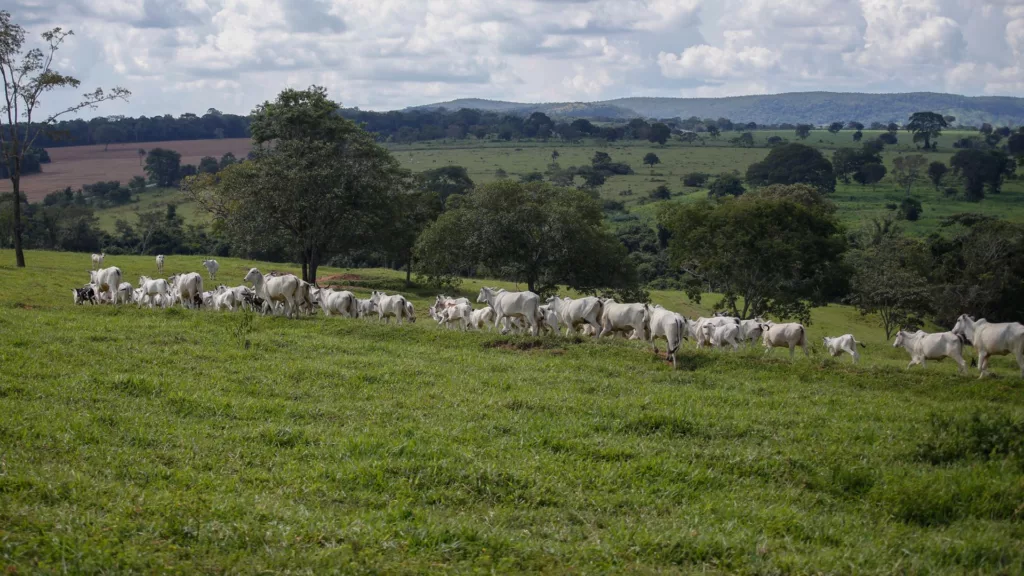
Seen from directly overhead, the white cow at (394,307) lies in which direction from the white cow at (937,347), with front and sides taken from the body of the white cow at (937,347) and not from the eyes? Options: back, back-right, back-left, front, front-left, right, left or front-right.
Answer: front

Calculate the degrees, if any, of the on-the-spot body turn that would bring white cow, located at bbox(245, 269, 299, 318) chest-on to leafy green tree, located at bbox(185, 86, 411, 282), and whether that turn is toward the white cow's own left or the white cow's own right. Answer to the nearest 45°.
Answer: approximately 90° to the white cow's own right

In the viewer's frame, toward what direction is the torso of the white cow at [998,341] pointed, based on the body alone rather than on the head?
to the viewer's left

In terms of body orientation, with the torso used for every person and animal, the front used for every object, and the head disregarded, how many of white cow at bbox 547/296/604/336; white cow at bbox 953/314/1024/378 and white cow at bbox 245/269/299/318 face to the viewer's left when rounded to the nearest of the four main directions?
3

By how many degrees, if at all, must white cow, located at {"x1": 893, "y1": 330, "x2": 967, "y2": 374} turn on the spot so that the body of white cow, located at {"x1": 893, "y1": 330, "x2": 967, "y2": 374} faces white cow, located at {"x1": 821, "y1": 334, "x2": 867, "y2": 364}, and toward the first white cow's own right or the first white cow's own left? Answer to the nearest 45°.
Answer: approximately 45° to the first white cow's own right

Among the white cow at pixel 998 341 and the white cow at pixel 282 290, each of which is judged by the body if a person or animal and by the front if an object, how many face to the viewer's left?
2

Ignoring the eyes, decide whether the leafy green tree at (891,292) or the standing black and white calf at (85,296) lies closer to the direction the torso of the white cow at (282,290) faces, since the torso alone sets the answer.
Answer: the standing black and white calf

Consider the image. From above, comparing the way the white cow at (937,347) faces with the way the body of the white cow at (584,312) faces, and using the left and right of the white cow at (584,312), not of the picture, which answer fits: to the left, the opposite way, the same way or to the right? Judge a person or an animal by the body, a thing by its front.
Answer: the same way

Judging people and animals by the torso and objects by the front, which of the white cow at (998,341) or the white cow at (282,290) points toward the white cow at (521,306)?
the white cow at (998,341)

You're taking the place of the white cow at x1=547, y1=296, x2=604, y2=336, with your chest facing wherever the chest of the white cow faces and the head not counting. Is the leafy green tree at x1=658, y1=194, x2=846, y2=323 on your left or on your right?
on your right

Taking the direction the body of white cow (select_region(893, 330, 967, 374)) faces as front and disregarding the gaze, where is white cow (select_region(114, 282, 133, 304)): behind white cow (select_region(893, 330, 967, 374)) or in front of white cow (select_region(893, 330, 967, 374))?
in front

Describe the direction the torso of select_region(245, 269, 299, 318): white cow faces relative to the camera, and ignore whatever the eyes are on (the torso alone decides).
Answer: to the viewer's left

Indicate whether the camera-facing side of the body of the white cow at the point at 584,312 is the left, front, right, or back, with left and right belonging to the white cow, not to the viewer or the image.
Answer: left

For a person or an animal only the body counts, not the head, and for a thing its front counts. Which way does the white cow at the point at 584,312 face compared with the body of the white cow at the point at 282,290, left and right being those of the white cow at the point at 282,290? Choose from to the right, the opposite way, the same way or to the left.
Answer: the same way

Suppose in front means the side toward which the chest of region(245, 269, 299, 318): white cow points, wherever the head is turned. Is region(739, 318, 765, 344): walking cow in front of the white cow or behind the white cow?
behind

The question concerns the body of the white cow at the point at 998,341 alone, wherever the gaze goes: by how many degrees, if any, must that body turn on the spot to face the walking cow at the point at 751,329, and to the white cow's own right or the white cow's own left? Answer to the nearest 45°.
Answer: approximately 45° to the white cow's own right

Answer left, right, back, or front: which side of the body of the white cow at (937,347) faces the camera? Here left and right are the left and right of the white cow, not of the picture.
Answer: left
